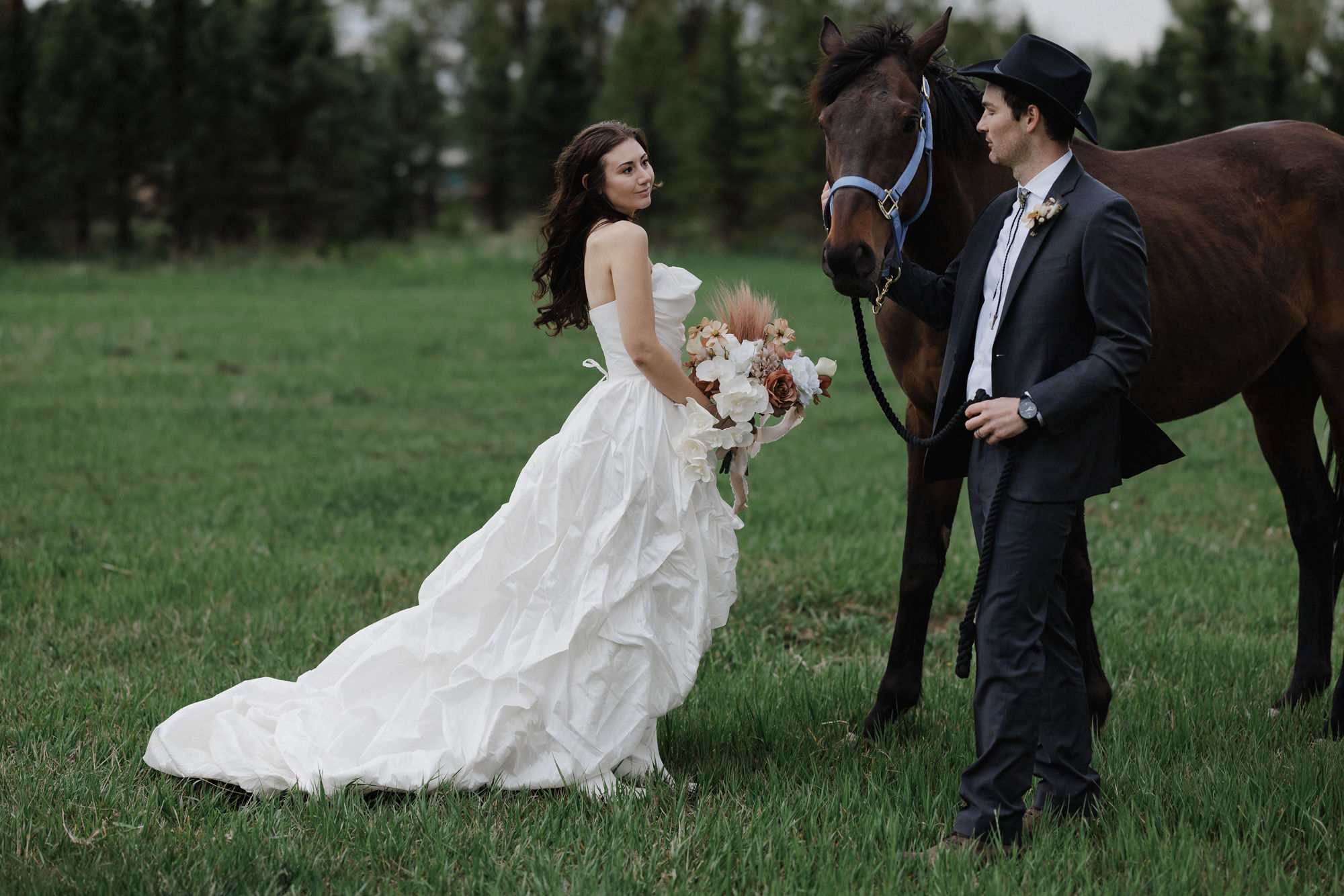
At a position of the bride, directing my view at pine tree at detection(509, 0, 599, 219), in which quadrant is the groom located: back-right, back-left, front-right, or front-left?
back-right

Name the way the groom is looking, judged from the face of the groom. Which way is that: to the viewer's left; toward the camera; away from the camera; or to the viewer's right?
to the viewer's left

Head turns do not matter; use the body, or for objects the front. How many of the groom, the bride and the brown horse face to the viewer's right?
1

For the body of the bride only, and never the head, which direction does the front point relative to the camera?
to the viewer's right

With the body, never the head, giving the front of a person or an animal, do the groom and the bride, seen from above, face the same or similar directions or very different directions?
very different directions

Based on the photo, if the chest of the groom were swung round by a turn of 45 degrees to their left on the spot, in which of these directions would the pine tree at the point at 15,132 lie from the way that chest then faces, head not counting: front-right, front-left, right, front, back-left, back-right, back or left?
back-right

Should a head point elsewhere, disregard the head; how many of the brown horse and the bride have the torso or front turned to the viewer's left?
1

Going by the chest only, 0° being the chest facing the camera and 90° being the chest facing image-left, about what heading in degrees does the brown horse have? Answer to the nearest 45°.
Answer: approximately 90°

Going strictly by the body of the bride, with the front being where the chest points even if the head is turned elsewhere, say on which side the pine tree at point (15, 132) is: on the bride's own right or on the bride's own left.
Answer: on the bride's own left

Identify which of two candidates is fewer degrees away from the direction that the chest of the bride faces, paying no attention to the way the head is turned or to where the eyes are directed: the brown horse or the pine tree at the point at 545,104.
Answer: the brown horse
